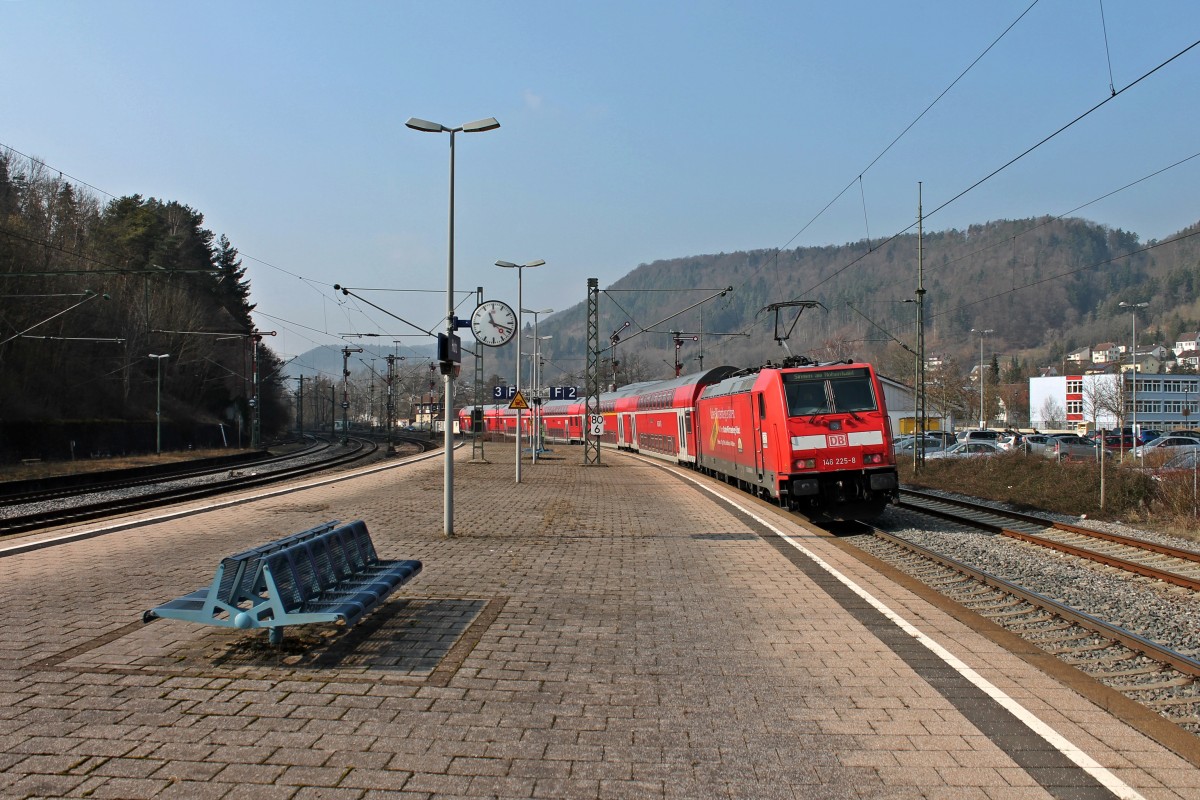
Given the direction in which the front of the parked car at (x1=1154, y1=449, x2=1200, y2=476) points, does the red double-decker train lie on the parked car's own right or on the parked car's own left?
on the parked car's own left

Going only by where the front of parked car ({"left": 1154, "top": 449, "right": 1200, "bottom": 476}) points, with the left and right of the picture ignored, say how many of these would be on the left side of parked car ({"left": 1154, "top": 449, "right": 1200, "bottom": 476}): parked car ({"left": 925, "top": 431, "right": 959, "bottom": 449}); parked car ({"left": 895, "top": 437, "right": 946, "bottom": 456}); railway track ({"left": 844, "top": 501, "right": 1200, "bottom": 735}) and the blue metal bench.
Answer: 2

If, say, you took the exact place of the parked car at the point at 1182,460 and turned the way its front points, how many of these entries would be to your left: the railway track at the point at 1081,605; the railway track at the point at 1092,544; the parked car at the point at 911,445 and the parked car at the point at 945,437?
2

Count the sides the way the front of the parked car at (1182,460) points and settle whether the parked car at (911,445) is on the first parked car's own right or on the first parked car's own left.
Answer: on the first parked car's own right

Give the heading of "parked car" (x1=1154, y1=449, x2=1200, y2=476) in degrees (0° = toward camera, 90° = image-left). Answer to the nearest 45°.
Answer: approximately 90°

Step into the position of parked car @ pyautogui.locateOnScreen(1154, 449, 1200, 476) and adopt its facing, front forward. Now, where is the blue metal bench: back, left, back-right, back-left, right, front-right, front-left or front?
left

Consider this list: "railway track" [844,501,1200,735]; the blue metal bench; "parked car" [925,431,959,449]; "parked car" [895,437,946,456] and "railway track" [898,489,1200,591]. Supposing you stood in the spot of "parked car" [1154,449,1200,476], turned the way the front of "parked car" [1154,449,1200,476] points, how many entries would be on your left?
3

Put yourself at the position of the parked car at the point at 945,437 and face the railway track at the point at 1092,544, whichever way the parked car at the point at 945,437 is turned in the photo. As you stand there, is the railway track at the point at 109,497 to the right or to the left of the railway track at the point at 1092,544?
right

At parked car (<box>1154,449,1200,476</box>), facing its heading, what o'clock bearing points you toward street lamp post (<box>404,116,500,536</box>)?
The street lamp post is roughly at 10 o'clock from the parked car.

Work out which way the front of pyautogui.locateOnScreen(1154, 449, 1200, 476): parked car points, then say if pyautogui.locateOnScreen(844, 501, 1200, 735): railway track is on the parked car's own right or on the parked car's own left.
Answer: on the parked car's own left
